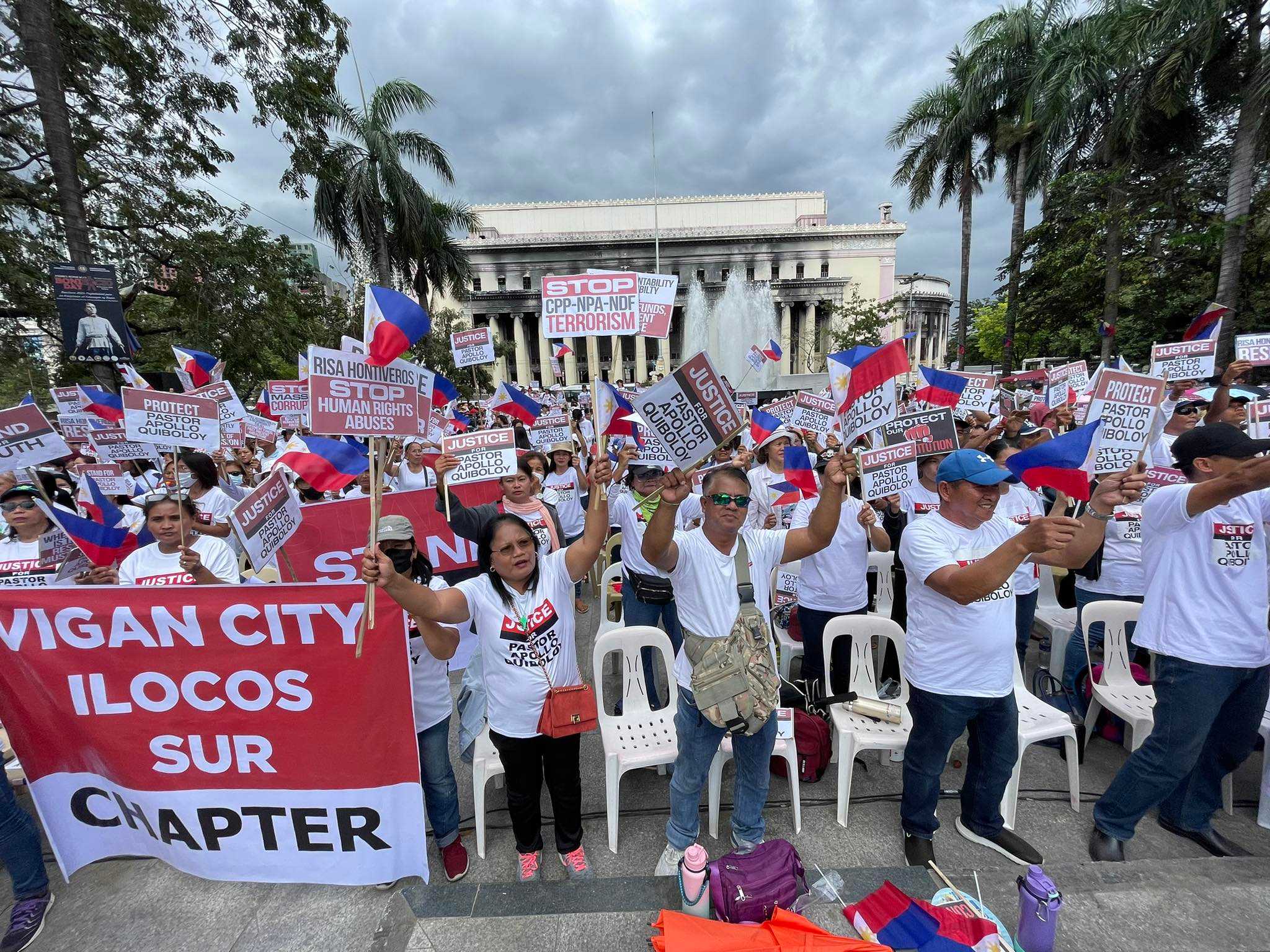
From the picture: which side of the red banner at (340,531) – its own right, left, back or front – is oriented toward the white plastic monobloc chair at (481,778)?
front

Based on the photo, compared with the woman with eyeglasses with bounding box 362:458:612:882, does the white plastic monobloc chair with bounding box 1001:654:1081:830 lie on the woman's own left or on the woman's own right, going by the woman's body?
on the woman's own left

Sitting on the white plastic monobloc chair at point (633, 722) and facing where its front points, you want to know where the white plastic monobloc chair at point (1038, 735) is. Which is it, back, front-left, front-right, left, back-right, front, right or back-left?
left

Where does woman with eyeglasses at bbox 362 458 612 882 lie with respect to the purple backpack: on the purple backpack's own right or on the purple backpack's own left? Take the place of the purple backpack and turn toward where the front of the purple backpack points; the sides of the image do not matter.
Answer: on the purple backpack's own right

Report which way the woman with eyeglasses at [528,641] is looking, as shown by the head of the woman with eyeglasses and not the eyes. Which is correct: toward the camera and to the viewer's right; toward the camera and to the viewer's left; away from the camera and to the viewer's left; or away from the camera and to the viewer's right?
toward the camera and to the viewer's left

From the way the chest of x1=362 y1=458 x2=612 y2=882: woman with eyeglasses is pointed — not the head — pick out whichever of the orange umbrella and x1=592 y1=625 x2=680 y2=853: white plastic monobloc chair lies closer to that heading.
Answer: the orange umbrella

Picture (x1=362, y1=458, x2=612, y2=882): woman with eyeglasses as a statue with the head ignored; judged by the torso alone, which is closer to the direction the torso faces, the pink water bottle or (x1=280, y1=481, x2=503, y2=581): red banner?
the pink water bottle

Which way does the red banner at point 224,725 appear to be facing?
toward the camera

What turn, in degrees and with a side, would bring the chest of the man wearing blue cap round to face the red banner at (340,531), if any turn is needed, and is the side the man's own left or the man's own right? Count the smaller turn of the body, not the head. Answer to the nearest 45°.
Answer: approximately 135° to the man's own right

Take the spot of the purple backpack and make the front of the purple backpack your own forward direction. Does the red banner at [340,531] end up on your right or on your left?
on your right

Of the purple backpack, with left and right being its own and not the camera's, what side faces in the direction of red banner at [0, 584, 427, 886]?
right

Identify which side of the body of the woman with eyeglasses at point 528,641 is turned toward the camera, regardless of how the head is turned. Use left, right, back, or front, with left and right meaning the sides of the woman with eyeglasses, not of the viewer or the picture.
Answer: front

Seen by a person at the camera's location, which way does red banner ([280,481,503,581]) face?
facing the viewer

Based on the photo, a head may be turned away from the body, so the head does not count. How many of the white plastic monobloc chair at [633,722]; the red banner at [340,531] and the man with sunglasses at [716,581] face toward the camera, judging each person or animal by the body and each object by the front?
3

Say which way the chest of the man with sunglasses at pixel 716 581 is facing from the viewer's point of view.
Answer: toward the camera

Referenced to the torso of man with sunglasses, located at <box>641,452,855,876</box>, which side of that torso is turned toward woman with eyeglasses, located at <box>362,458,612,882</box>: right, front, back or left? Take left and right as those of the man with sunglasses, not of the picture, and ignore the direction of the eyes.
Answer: right
